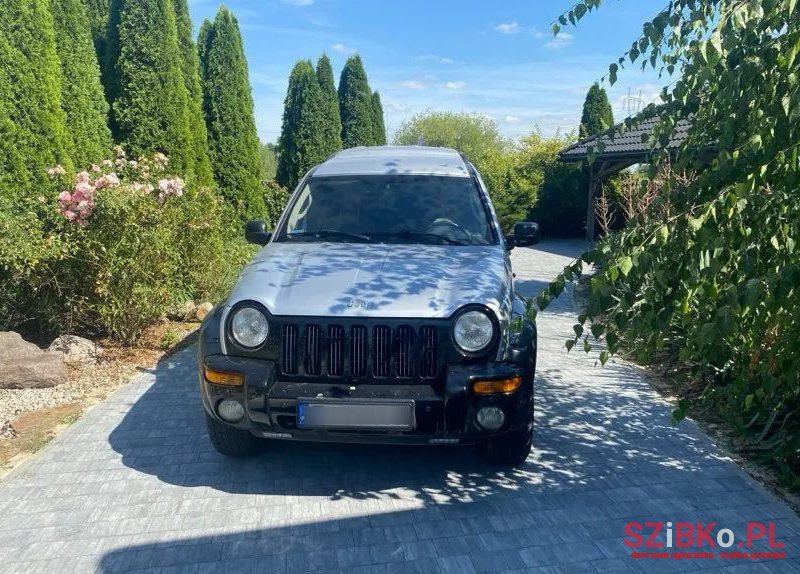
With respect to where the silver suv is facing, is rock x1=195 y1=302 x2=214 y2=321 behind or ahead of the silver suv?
behind

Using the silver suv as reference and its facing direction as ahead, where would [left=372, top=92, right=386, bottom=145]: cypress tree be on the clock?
The cypress tree is roughly at 6 o'clock from the silver suv.

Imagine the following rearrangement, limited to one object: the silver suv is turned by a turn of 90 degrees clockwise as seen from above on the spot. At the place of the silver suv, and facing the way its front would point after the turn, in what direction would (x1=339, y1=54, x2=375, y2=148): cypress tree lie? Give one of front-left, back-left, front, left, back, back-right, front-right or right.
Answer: right

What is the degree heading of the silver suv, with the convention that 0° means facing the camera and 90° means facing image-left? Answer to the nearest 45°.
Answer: approximately 0°

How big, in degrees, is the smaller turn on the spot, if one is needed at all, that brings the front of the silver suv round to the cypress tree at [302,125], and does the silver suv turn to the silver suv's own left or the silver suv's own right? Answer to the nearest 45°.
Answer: approximately 180°

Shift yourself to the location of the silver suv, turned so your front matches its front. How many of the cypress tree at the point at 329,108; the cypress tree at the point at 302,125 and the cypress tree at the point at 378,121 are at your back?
3

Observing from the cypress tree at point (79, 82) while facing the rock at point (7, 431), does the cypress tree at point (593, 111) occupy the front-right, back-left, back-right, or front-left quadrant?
back-left

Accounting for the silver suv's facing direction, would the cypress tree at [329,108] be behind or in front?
behind

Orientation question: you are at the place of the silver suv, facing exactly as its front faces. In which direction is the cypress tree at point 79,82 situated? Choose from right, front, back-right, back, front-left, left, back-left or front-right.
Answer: back-right

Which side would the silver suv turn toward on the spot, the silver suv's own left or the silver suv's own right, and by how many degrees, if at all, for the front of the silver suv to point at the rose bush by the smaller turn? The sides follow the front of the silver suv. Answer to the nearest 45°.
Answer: approximately 135° to the silver suv's own right

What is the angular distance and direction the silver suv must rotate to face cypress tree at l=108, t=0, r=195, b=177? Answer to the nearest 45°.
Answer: approximately 135° to its right

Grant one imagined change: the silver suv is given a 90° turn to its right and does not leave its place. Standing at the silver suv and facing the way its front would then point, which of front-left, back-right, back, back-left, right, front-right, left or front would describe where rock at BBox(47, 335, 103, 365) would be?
front-right

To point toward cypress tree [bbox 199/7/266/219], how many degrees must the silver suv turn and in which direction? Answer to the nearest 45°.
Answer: approximately 180°

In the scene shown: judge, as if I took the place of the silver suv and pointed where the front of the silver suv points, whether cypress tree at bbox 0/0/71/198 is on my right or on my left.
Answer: on my right
